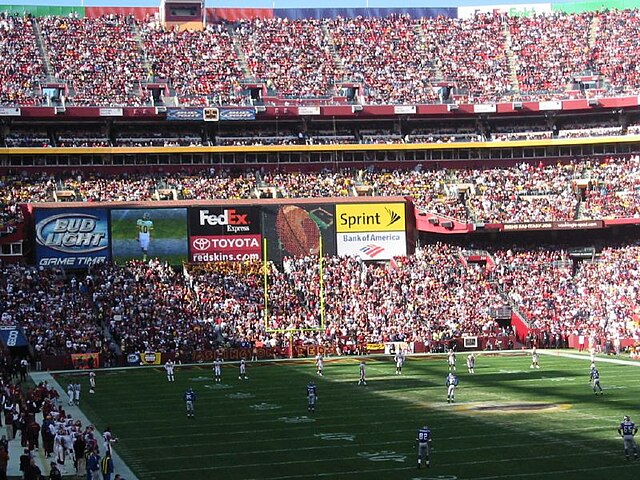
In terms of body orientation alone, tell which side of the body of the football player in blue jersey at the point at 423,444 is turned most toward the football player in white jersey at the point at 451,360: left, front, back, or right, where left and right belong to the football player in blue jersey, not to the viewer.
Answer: front

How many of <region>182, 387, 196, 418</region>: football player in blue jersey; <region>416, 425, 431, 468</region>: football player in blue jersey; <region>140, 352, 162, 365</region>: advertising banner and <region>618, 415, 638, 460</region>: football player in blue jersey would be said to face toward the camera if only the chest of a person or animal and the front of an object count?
1

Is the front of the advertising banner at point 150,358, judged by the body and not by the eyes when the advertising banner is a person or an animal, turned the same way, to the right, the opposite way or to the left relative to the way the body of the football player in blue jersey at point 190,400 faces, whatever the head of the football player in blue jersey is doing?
the opposite way

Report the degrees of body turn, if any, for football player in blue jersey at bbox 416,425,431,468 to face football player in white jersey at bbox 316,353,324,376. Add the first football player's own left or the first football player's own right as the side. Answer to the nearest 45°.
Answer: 0° — they already face them

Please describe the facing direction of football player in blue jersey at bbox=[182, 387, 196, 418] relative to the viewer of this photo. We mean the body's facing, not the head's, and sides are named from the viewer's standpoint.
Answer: facing away from the viewer

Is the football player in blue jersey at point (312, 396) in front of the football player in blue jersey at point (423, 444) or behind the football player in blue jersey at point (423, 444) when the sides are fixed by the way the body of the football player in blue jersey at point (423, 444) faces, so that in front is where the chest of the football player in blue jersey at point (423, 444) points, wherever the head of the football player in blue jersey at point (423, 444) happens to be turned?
in front

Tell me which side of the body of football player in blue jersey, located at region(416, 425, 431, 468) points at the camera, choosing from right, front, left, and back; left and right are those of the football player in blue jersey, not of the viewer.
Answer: back

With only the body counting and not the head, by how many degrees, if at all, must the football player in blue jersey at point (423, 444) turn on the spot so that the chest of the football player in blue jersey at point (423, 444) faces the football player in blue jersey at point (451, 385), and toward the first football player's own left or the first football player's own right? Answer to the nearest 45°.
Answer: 0° — they already face them

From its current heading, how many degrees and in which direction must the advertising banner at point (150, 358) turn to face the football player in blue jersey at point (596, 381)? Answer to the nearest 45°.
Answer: approximately 45° to its left

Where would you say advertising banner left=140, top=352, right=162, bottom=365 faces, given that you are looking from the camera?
facing the viewer

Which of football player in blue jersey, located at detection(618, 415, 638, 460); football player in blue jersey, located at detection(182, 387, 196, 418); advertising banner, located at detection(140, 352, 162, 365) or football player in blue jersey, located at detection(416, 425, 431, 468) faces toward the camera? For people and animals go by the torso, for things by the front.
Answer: the advertising banner

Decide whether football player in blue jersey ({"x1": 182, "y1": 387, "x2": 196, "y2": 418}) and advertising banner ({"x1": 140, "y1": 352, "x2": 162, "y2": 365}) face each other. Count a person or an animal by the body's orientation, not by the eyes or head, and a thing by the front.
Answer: yes

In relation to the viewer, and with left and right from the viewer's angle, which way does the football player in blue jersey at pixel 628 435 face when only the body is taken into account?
facing away from the viewer

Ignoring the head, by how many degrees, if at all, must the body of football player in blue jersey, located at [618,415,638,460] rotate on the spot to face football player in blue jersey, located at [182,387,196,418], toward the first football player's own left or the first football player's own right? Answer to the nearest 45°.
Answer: approximately 90° to the first football player's own left
